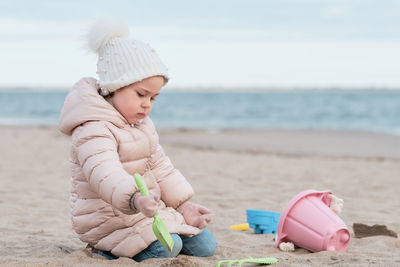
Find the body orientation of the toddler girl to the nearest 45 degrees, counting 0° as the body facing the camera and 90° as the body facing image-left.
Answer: approximately 315°

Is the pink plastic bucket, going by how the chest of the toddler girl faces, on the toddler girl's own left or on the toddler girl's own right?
on the toddler girl's own left
